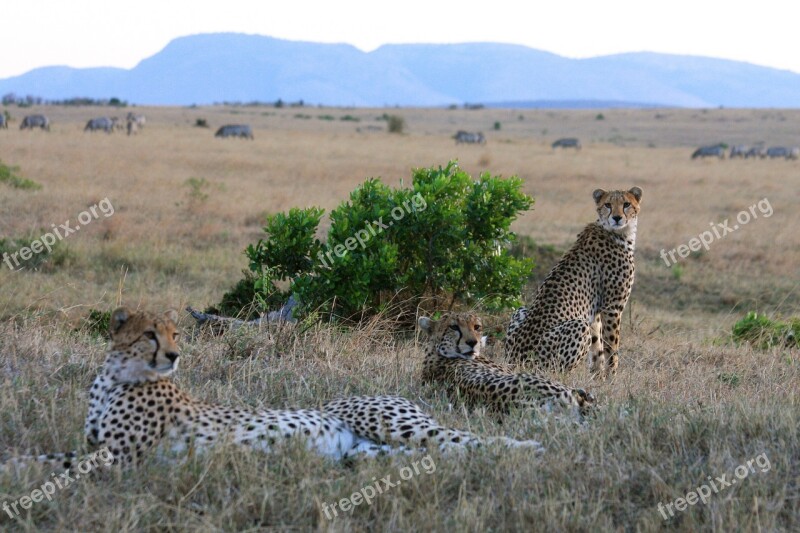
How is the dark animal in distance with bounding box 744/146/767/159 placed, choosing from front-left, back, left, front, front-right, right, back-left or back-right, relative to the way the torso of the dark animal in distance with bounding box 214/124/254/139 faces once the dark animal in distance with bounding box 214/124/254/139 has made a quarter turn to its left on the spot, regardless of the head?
left

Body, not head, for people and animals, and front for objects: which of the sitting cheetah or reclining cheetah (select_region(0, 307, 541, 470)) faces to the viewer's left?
the reclining cheetah

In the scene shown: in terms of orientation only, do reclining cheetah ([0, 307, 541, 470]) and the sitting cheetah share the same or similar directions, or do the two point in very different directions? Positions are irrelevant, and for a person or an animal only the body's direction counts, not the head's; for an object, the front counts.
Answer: very different directions

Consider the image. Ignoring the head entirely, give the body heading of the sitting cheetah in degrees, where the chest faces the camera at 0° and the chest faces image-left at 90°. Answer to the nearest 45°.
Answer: approximately 270°

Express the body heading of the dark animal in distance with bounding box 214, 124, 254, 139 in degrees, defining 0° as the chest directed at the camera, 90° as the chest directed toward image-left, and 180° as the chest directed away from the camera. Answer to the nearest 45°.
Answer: approximately 90°

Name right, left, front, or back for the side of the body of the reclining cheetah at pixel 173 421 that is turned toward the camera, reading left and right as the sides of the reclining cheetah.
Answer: left

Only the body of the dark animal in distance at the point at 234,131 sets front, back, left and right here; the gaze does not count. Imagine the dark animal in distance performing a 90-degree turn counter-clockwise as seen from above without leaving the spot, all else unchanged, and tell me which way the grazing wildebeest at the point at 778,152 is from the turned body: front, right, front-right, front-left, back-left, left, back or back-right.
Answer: left
